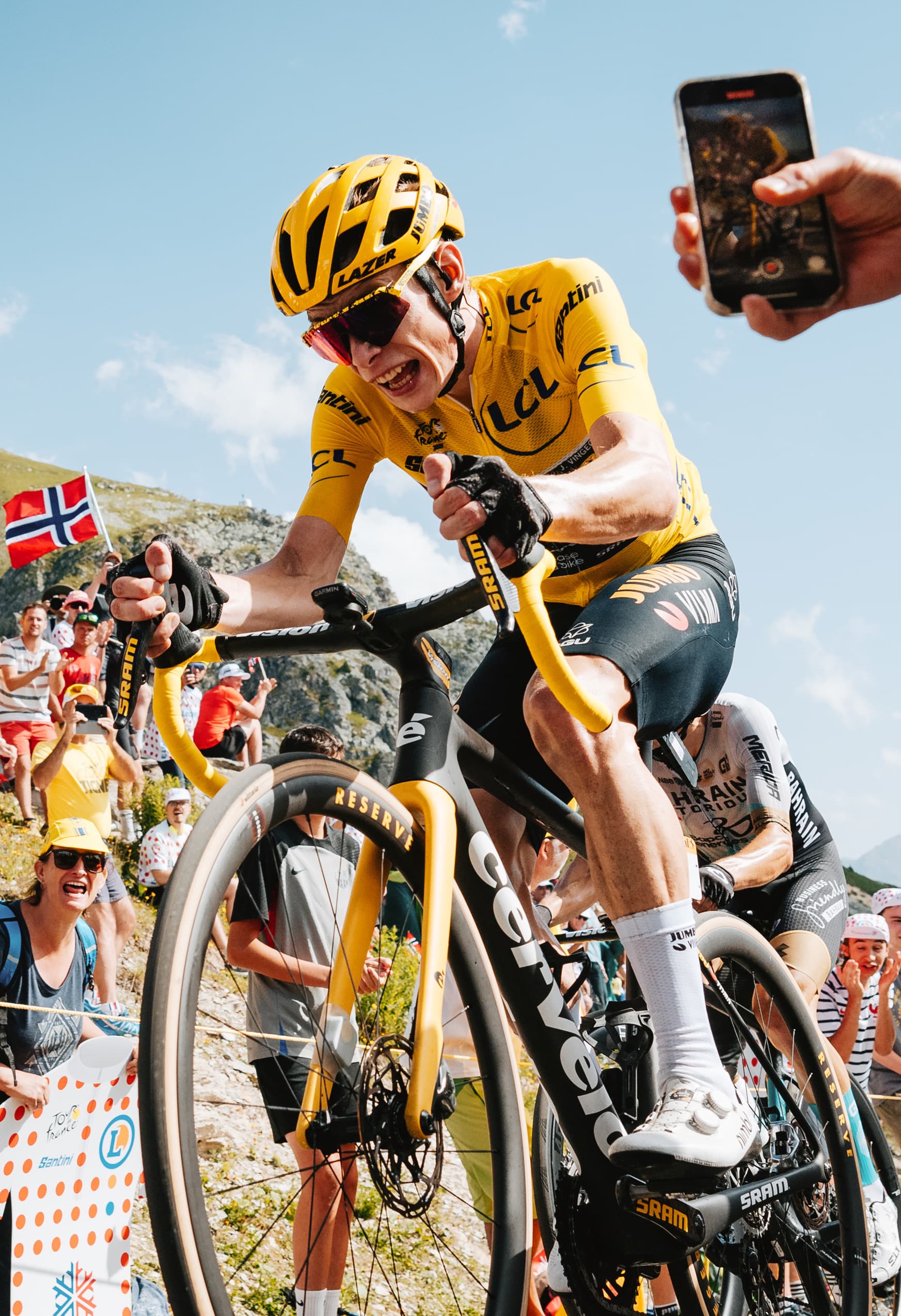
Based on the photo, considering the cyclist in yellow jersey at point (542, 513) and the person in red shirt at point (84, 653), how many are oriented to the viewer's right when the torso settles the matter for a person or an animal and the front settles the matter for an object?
0

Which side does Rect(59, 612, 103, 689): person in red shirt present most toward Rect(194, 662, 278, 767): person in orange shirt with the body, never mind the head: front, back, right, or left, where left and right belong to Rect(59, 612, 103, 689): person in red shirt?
left

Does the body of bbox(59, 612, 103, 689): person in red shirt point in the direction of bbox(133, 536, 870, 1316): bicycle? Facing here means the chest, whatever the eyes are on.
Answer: yes

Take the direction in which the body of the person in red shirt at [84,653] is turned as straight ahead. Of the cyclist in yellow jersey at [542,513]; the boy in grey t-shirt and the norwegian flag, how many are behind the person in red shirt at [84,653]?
1

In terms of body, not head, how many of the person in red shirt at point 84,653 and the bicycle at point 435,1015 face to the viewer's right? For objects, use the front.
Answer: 0

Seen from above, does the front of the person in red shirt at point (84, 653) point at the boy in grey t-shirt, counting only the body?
yes

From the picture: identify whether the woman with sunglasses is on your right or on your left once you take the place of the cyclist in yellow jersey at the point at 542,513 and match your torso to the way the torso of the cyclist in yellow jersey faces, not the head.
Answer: on your right
